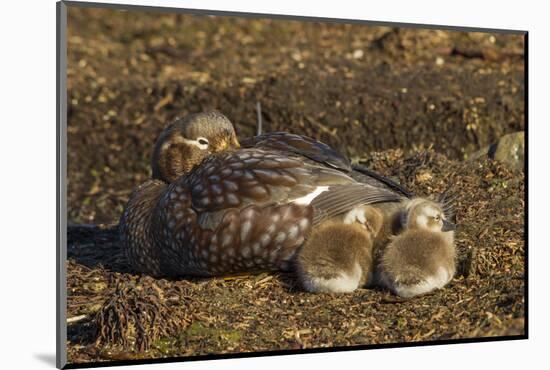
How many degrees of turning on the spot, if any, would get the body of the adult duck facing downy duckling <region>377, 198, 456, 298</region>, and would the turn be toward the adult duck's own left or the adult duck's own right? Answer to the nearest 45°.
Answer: approximately 180°

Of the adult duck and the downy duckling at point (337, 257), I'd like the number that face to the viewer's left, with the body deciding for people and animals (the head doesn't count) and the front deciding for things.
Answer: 1

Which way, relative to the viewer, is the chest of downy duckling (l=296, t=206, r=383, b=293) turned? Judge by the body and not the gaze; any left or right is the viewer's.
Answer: facing away from the viewer and to the right of the viewer

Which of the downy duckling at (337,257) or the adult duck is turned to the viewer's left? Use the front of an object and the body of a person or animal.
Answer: the adult duck

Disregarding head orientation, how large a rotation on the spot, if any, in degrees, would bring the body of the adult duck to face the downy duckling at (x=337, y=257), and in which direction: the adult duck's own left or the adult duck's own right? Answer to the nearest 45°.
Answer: approximately 180°

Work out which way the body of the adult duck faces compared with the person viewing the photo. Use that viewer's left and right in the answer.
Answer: facing to the left of the viewer
